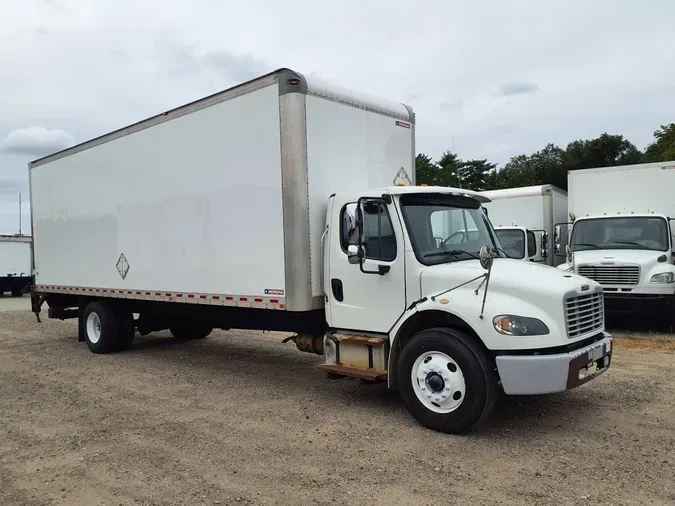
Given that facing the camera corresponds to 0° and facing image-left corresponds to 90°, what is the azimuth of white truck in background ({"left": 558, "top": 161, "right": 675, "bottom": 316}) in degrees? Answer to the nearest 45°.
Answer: approximately 0°

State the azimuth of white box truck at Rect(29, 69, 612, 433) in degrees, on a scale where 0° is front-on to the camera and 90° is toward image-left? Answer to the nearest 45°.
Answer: approximately 315°

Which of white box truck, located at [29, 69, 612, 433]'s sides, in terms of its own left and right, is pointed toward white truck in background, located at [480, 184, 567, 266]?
left

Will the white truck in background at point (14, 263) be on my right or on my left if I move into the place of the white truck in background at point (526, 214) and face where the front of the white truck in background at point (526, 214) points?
on my right

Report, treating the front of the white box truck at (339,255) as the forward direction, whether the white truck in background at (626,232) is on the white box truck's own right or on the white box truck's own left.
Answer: on the white box truck's own left

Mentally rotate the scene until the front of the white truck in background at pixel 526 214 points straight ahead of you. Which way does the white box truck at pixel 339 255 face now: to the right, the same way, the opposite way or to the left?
to the left

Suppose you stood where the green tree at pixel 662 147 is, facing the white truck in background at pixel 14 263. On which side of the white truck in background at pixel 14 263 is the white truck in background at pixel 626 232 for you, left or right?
left

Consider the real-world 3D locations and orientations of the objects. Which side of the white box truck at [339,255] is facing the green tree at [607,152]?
left

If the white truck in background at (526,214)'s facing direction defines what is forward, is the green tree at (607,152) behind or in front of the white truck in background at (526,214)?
behind

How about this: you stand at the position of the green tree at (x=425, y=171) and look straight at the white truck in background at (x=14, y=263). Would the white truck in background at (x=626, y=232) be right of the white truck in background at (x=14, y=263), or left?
left

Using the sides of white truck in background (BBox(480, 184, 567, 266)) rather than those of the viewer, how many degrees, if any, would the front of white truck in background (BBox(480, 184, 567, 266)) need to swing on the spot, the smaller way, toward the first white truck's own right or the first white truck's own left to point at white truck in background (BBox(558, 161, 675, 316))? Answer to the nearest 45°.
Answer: approximately 90° to the first white truck's own left

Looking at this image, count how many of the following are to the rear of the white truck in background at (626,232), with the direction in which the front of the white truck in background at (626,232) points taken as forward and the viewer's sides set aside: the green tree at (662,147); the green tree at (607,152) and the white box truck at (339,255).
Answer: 2
